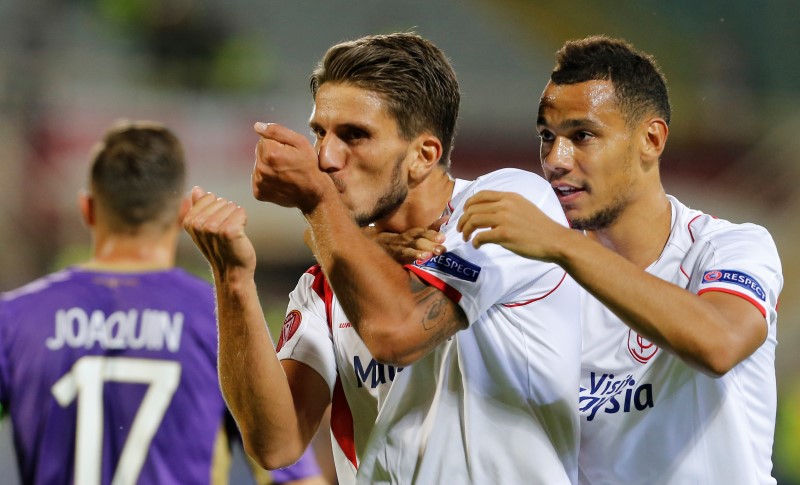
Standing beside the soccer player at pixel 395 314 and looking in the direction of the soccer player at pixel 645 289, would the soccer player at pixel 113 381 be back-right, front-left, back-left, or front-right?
back-left

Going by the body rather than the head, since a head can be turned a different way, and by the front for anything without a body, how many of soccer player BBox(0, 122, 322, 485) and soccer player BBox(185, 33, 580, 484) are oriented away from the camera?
1

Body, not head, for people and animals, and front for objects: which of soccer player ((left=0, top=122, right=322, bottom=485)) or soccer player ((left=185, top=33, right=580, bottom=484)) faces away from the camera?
soccer player ((left=0, top=122, right=322, bottom=485))

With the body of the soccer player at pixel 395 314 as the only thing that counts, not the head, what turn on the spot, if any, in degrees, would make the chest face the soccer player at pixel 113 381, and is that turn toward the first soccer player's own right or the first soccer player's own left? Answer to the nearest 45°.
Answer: approximately 90° to the first soccer player's own right

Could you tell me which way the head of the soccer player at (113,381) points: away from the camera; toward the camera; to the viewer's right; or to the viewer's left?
away from the camera

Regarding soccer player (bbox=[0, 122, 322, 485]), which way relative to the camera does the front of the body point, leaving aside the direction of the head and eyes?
away from the camera

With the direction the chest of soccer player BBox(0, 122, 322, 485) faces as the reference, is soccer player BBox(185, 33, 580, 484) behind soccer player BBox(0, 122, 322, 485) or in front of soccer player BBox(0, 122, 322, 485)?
behind

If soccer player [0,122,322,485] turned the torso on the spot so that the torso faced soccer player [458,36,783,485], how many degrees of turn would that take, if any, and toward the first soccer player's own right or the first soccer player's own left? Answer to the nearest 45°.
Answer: approximately 135° to the first soccer player's own right

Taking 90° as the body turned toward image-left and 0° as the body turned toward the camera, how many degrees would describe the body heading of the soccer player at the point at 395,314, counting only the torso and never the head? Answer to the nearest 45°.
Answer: approximately 45°
